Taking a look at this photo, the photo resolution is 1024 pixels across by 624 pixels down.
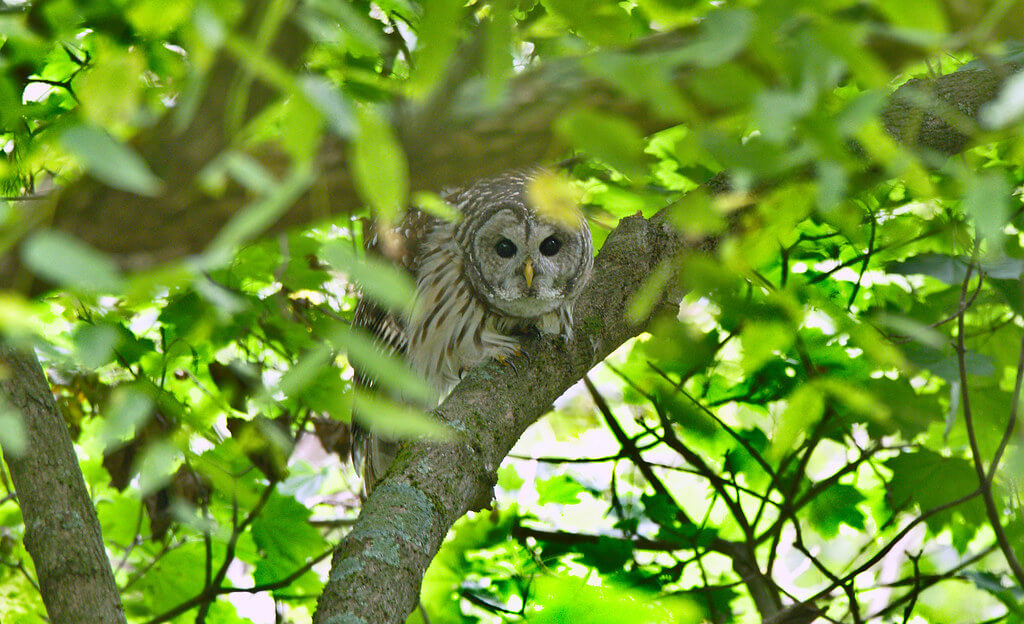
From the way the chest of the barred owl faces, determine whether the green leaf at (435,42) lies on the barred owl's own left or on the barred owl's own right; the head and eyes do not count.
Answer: on the barred owl's own right

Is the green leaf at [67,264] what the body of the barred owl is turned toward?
no

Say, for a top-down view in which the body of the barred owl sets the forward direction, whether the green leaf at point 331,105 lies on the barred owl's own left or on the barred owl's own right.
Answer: on the barred owl's own right

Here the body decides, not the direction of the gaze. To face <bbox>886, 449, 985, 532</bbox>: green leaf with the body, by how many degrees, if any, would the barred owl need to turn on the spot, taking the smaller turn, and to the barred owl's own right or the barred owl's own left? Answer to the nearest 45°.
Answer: approximately 45° to the barred owl's own left

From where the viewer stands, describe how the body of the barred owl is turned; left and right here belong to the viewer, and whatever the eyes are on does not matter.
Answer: facing the viewer and to the right of the viewer

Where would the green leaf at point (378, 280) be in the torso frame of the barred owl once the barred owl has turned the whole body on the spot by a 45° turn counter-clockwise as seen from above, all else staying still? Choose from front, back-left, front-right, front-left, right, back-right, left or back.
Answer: right

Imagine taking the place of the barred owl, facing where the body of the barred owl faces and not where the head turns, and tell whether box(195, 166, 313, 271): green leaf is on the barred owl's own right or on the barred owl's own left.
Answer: on the barred owl's own right

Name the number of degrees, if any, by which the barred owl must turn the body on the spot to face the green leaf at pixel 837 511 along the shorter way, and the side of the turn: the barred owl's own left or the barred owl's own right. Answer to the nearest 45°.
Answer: approximately 45° to the barred owl's own left
